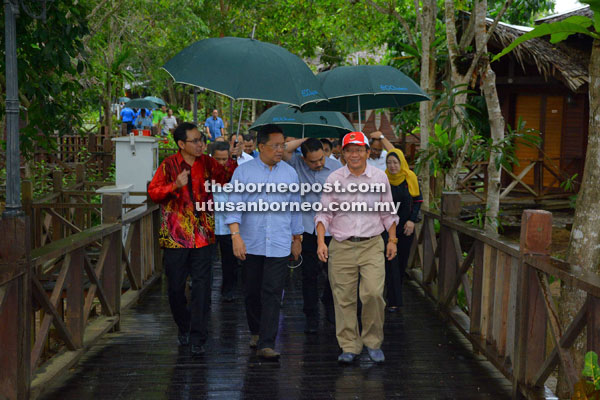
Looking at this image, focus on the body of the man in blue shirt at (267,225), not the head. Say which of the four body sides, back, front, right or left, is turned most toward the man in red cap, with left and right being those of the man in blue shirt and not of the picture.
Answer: left

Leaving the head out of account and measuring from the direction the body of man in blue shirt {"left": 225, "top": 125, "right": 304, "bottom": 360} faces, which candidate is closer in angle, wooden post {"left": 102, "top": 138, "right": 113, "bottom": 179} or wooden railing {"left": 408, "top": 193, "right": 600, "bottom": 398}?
the wooden railing

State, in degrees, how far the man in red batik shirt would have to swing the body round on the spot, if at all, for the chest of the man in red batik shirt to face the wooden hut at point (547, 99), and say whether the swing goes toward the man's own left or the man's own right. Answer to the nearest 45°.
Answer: approximately 90° to the man's own left

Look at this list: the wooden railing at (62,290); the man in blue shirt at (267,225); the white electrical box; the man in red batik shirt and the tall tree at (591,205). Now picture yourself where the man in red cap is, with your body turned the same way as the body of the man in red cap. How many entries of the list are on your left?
1

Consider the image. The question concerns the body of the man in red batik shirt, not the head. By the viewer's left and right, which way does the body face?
facing the viewer and to the right of the viewer

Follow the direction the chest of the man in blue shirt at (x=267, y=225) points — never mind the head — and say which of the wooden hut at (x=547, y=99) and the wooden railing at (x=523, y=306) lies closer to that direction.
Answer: the wooden railing

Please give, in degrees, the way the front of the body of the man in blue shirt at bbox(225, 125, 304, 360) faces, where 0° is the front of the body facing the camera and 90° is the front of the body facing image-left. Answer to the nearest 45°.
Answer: approximately 0°

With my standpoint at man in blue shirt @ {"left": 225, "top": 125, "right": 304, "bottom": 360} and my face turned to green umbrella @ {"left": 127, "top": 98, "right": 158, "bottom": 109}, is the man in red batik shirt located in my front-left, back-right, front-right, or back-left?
front-left

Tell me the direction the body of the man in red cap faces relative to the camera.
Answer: toward the camera

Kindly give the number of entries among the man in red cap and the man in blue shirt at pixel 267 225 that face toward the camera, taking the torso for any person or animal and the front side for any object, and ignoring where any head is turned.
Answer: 2

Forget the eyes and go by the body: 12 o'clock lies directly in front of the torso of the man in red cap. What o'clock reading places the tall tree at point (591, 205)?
The tall tree is roughly at 9 o'clock from the man in red cap.

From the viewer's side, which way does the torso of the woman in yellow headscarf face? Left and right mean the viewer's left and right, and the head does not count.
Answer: facing the viewer and to the left of the viewer

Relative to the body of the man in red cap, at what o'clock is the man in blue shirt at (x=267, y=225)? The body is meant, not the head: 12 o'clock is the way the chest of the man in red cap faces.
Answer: The man in blue shirt is roughly at 3 o'clock from the man in red cap.

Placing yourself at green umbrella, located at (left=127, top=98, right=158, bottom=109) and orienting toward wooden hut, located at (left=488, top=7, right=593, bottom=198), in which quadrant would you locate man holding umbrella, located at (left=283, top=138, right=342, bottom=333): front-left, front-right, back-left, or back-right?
front-right
